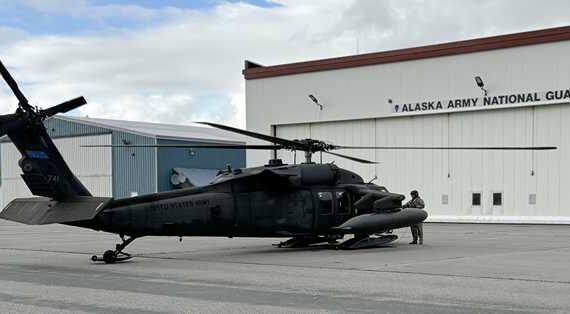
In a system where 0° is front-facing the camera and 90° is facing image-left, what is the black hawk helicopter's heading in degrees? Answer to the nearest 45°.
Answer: approximately 225°
